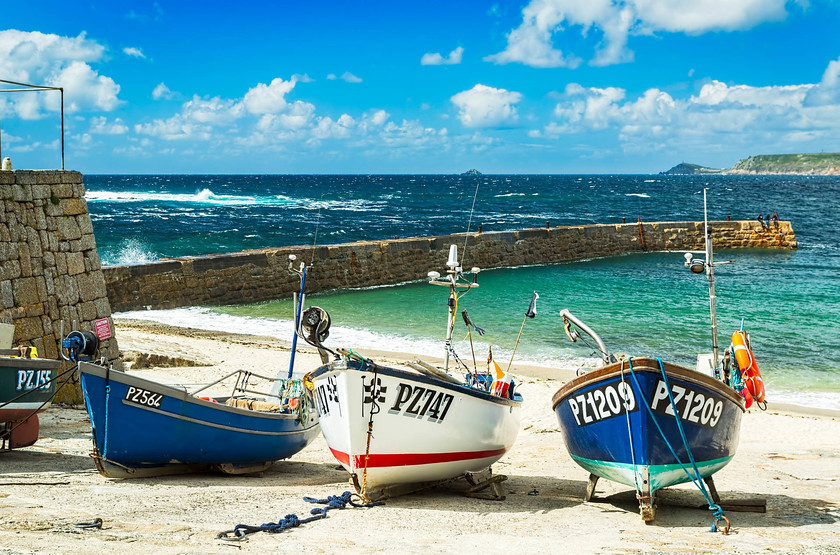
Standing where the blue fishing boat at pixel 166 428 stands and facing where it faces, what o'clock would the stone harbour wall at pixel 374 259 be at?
The stone harbour wall is roughly at 5 o'clock from the blue fishing boat.

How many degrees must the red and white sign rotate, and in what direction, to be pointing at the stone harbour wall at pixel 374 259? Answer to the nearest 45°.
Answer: approximately 135° to its left

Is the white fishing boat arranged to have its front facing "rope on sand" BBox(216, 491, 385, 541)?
yes

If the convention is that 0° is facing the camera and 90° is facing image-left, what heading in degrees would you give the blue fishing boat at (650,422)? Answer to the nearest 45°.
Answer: approximately 0°

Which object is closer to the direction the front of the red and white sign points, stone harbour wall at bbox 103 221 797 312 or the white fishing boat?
the white fishing boat

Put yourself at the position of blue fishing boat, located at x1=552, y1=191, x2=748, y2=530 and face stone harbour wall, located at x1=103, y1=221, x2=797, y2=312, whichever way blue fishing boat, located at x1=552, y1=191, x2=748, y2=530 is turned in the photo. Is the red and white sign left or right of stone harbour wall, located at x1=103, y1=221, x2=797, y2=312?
left

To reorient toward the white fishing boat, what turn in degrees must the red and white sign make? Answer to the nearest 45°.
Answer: approximately 45° to its left
